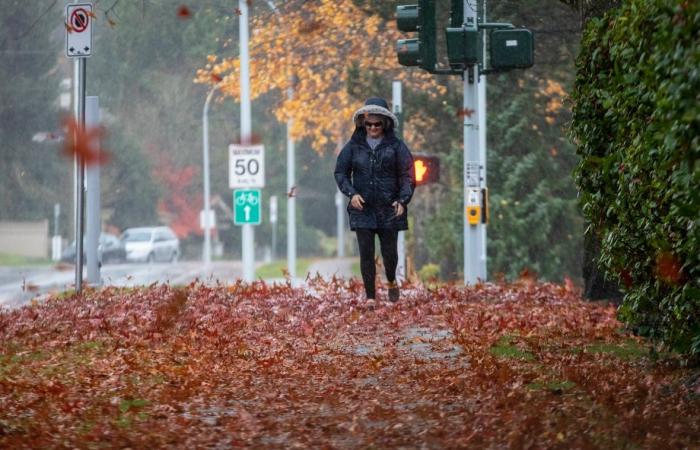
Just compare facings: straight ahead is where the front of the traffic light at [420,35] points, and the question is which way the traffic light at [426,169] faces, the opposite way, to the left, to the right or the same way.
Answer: to the left

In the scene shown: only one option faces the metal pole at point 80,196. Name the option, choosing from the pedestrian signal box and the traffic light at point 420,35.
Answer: the traffic light

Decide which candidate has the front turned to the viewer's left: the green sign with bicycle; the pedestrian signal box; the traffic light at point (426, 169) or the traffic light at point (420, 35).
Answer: the traffic light at point (420, 35)

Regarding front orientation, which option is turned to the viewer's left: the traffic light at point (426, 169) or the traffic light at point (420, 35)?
the traffic light at point (420, 35)

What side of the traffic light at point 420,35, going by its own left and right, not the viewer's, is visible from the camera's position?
left
